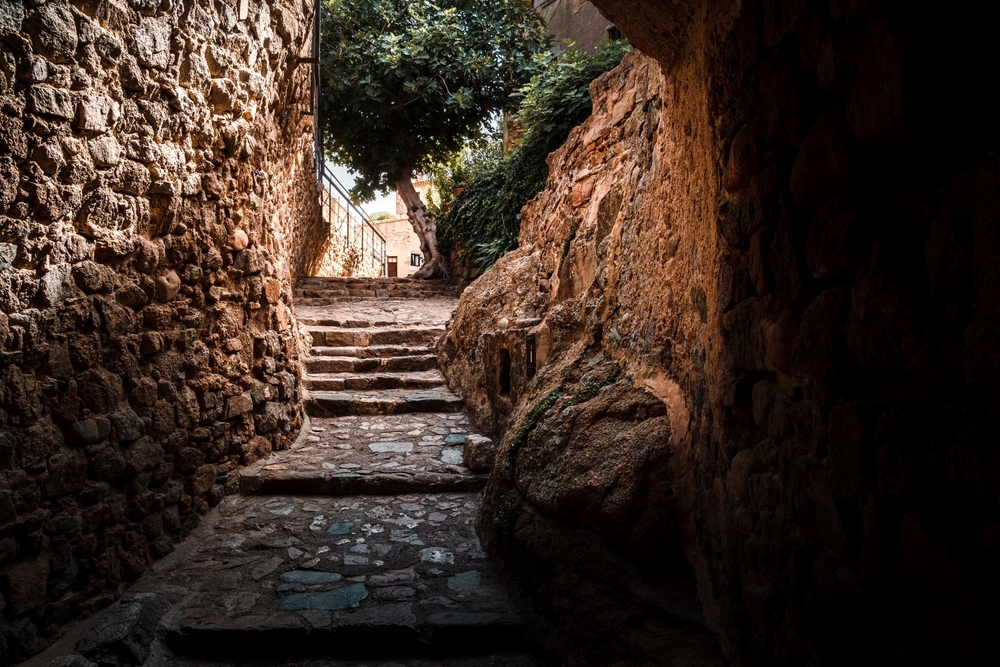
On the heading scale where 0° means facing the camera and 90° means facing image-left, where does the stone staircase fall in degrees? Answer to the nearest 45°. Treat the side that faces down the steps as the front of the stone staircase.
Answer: approximately 0°

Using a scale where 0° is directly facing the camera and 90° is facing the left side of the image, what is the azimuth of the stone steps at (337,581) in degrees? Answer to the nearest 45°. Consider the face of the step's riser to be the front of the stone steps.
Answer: approximately 0°

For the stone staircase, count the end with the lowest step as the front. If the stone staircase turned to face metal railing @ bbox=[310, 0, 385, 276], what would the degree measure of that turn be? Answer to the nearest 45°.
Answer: approximately 180°

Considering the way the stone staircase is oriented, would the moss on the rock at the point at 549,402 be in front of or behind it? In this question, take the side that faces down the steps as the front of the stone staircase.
in front

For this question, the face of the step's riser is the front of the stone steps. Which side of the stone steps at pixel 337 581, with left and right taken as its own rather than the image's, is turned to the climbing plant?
back

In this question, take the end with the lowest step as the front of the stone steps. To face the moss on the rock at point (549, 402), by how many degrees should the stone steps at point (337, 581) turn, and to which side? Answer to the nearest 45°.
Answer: approximately 90° to its left

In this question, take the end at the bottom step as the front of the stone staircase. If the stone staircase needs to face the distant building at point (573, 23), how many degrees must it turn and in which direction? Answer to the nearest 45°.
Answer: approximately 135° to its left

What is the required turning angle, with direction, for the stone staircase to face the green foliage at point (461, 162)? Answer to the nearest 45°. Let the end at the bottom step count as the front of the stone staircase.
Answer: approximately 135° to its left
